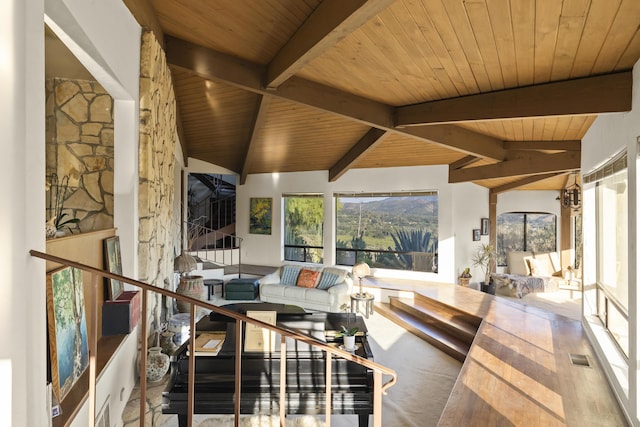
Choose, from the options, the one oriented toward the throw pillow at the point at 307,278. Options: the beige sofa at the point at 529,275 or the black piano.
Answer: the beige sofa

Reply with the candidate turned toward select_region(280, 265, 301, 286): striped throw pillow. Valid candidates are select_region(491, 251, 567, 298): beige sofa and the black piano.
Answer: the beige sofa

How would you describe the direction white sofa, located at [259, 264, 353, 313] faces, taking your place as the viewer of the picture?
facing the viewer and to the left of the viewer

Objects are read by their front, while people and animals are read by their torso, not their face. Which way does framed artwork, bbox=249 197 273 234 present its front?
toward the camera

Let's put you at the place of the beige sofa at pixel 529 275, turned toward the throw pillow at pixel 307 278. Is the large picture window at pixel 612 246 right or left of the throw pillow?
left

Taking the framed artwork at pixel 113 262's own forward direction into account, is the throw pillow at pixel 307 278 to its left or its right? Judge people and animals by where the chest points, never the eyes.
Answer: on its left

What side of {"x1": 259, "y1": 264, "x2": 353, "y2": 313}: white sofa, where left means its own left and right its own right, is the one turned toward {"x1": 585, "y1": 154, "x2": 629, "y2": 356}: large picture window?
left

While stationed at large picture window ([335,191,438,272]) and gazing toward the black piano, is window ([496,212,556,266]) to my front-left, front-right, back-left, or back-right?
back-left

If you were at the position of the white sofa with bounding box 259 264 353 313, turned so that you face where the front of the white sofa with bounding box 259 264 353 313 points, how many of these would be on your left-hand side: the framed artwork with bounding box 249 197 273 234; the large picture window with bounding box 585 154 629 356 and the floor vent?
2

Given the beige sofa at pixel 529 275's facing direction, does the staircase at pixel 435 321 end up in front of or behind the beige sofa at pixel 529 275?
in front

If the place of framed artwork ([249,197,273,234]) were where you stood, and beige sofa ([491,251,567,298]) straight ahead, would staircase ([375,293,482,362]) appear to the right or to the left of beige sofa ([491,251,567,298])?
right

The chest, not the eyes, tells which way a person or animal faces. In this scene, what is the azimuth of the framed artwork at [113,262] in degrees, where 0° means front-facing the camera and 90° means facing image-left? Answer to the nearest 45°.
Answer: approximately 315°

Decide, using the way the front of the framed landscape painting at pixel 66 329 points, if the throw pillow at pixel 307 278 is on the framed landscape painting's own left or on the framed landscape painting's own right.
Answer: on the framed landscape painting's own left

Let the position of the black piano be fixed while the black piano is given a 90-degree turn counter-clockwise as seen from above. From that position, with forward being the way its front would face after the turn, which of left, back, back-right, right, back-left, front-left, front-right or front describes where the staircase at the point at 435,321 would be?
front-left

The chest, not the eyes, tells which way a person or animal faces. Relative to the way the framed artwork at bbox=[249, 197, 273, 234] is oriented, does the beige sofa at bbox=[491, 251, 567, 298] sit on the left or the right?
on its left
